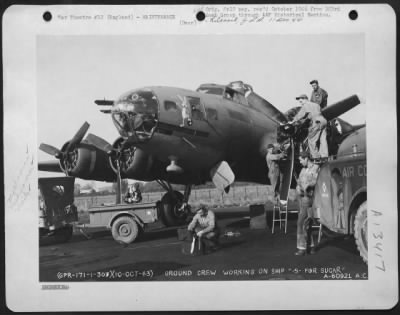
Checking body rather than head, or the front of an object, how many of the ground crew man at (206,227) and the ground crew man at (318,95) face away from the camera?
0

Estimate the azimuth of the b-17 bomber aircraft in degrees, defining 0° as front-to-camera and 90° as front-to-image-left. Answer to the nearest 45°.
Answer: approximately 45°

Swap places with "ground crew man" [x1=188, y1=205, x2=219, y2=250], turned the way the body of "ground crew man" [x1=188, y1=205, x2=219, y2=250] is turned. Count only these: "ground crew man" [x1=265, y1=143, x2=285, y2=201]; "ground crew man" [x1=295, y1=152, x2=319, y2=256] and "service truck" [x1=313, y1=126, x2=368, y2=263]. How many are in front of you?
0

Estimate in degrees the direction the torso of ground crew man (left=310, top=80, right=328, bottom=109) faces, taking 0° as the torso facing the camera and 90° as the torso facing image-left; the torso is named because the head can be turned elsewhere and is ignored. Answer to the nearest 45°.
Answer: approximately 45°

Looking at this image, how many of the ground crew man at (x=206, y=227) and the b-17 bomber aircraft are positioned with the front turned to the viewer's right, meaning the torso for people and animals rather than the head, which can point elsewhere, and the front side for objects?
0

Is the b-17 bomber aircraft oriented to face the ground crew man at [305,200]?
no

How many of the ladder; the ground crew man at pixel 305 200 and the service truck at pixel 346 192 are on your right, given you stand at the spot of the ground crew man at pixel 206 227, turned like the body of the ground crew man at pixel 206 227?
0

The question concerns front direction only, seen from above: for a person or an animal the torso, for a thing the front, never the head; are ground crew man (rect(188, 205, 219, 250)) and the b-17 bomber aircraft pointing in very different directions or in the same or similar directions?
same or similar directions

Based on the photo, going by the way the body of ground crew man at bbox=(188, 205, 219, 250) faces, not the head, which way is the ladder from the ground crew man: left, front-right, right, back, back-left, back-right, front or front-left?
back-left
